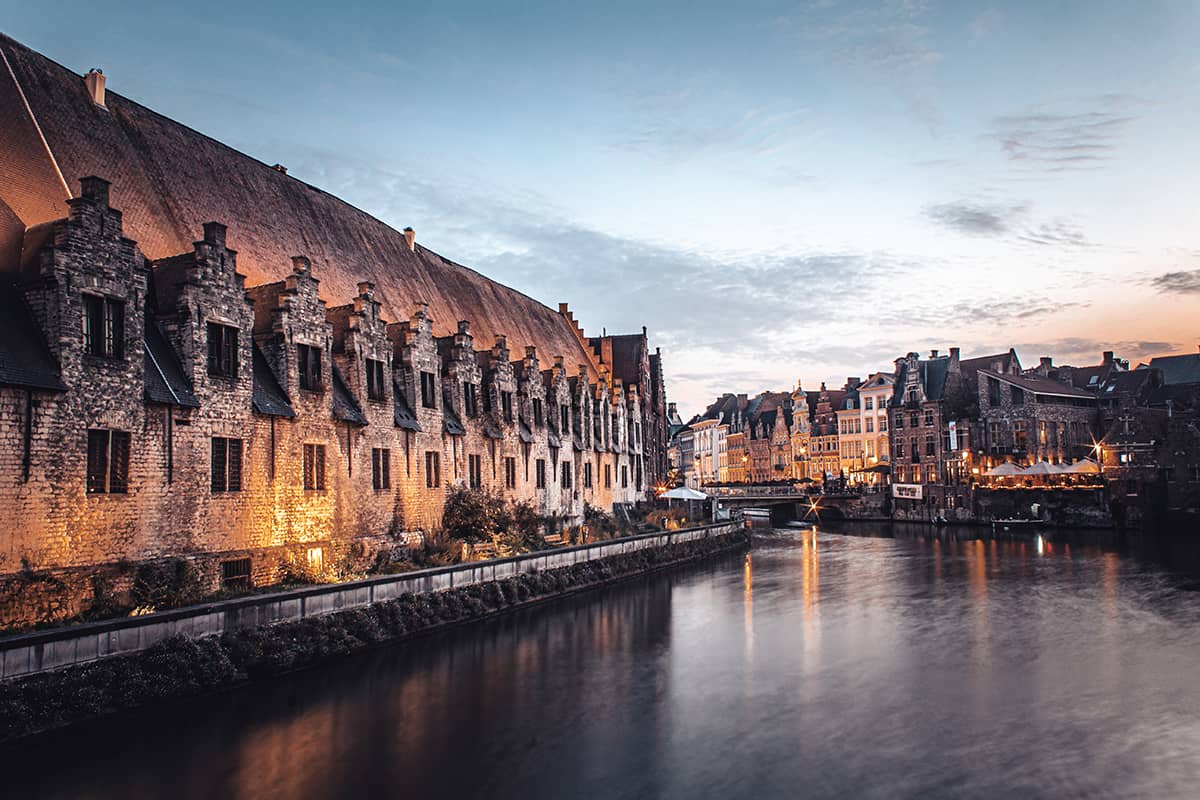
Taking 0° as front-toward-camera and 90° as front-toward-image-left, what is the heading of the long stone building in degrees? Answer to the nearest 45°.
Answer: approximately 315°
